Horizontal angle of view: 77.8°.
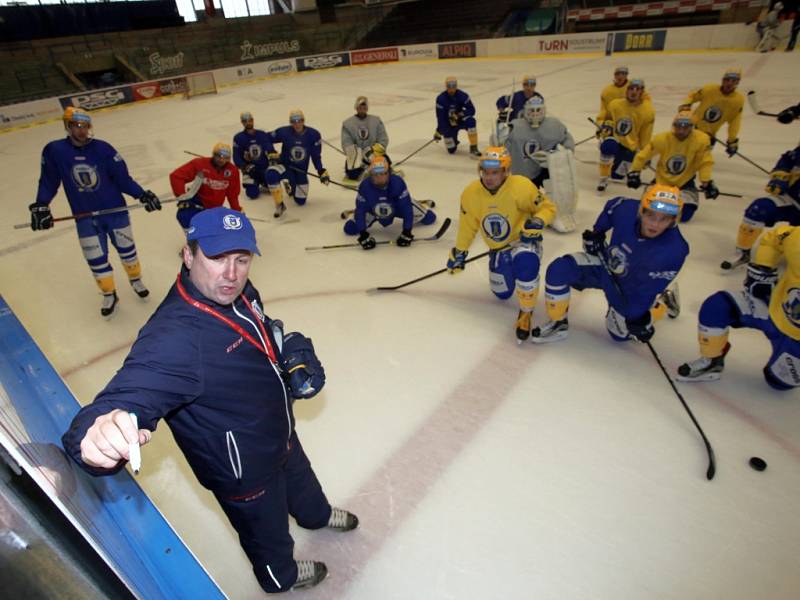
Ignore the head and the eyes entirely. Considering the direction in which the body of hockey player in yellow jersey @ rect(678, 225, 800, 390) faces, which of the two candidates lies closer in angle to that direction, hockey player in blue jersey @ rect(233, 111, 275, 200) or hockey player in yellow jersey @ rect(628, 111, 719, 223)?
the hockey player in blue jersey

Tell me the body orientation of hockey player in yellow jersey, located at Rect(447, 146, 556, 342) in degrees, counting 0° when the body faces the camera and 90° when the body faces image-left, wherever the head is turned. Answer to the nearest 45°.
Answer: approximately 0°

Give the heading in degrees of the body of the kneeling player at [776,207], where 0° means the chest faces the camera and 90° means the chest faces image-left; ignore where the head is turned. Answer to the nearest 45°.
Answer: approximately 45°

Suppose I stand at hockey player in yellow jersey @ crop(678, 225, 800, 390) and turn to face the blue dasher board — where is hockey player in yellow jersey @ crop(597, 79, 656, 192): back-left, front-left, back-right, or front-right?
back-right

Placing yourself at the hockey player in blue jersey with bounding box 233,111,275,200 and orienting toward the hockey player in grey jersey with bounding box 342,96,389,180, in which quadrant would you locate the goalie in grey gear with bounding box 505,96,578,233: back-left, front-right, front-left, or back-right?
front-right

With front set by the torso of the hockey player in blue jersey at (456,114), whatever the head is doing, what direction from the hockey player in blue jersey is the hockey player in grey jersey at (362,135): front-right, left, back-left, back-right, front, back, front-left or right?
front-right

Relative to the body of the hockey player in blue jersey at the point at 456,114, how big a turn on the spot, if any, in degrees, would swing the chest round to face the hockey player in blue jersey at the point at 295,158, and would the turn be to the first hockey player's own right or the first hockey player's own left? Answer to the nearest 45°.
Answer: approximately 45° to the first hockey player's own right

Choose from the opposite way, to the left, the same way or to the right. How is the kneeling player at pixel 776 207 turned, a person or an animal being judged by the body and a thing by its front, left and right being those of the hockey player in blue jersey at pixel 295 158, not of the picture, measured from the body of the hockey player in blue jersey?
to the right

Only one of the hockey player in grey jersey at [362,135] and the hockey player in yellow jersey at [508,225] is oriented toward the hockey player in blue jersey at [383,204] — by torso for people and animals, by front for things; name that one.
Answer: the hockey player in grey jersey

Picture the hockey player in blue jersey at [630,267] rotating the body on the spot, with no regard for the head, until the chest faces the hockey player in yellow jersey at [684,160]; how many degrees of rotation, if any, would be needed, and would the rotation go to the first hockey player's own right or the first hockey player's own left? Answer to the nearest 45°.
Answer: approximately 135° to the first hockey player's own right

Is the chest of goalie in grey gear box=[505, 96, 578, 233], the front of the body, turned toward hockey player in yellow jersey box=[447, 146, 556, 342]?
yes

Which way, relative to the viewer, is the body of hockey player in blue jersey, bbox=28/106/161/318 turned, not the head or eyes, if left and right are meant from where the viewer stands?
facing the viewer

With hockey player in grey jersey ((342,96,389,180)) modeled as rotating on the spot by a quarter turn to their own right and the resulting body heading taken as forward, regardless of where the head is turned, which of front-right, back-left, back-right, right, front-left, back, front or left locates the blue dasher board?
left

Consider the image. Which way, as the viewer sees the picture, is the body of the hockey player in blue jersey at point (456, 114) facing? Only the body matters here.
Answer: toward the camera

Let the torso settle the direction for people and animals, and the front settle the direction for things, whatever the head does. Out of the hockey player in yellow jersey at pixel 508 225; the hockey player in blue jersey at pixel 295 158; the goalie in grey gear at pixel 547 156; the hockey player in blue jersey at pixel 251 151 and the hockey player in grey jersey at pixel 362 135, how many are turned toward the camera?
5

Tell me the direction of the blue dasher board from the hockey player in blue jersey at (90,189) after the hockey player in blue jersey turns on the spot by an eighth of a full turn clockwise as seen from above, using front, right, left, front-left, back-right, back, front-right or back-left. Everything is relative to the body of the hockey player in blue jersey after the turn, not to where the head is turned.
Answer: front-left

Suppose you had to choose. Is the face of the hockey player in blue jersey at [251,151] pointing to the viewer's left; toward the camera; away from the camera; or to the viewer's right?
toward the camera

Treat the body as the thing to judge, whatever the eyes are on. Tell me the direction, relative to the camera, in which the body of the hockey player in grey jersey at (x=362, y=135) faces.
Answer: toward the camera

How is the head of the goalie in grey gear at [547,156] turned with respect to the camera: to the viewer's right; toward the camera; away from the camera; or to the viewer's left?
toward the camera
